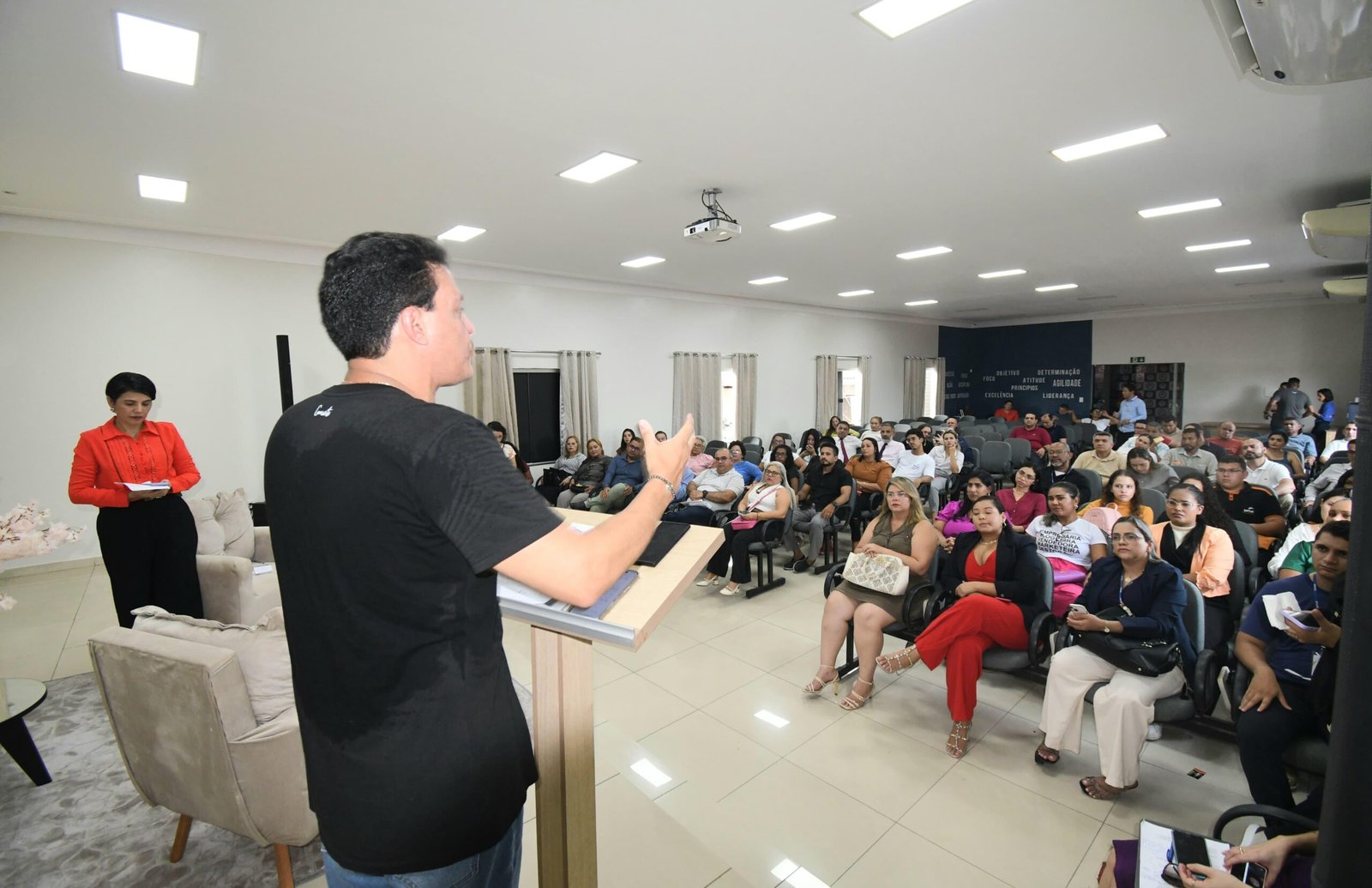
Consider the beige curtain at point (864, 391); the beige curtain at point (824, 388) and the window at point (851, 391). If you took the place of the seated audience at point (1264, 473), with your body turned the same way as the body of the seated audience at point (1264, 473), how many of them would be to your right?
3

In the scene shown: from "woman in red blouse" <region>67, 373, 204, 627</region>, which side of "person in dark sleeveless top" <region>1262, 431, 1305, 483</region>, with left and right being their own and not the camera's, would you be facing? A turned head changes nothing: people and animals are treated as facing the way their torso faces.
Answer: front

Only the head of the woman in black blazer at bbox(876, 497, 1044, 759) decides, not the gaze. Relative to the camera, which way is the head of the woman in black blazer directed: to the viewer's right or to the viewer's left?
to the viewer's left

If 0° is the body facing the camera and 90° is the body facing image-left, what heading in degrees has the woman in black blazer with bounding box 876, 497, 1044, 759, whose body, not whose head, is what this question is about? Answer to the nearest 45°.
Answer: approximately 45°

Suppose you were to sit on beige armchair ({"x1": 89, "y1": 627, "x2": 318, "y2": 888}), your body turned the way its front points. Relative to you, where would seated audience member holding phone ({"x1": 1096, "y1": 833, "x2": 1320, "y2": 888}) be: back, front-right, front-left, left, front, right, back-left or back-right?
right

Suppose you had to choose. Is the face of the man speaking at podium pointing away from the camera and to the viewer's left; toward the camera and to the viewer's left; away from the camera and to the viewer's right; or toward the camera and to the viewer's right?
away from the camera and to the viewer's right

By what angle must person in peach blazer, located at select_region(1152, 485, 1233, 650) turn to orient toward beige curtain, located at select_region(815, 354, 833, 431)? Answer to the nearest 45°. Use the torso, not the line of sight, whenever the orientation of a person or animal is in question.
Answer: approximately 90° to their right

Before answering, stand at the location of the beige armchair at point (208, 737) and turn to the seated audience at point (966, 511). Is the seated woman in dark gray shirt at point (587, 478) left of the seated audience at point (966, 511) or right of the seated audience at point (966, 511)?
left

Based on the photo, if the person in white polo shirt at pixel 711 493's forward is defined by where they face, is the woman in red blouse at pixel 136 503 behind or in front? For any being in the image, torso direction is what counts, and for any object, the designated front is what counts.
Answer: in front

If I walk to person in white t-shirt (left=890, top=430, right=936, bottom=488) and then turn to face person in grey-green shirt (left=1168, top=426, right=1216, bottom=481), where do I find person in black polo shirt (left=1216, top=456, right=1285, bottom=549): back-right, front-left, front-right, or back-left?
front-right

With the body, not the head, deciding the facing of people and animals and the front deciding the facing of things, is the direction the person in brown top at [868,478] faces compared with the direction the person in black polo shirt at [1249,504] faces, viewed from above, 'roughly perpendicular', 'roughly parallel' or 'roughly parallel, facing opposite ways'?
roughly parallel

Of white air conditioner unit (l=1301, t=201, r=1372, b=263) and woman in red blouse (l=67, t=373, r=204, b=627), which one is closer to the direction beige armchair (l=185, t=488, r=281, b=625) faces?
the white air conditioner unit

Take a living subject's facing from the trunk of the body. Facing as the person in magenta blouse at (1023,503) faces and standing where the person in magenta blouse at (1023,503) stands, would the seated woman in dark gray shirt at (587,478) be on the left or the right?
on their right

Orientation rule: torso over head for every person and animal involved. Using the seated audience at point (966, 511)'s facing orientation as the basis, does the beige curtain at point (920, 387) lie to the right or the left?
on their right
